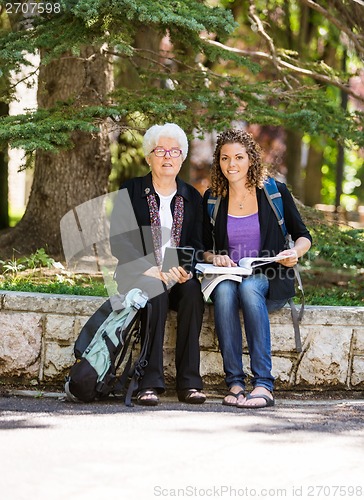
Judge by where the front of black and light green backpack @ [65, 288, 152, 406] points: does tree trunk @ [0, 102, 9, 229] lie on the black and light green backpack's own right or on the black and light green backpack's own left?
on the black and light green backpack's own right

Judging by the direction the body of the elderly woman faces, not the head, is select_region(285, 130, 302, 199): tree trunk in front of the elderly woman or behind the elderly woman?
behind

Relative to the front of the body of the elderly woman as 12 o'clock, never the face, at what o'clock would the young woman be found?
The young woman is roughly at 9 o'clock from the elderly woman.

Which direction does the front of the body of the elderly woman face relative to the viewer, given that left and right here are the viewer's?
facing the viewer
